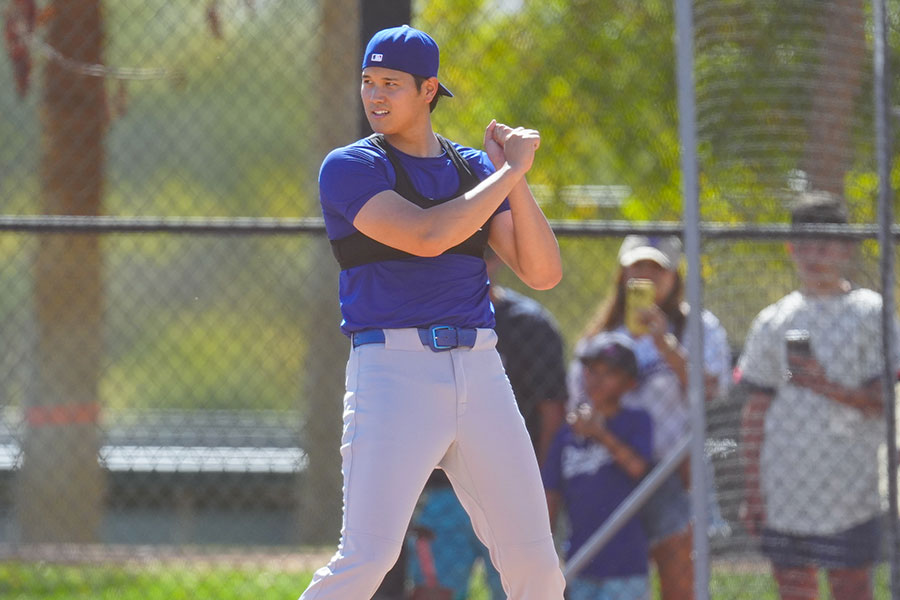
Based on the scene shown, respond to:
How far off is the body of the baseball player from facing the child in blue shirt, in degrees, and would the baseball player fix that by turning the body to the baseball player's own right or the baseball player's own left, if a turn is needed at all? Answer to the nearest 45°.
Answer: approximately 180°

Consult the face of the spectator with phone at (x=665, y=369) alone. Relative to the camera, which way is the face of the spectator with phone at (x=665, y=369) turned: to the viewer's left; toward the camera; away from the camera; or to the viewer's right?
toward the camera

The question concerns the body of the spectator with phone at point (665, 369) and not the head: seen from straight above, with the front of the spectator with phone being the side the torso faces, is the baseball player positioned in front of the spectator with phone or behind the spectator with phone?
in front

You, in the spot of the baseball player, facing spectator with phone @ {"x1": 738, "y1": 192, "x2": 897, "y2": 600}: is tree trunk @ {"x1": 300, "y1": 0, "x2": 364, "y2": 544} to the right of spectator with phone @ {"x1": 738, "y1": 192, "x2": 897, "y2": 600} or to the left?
left

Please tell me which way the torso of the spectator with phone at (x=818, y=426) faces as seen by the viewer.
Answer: toward the camera

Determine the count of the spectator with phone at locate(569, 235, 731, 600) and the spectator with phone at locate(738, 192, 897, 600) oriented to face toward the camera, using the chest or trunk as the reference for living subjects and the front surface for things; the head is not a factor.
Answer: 2

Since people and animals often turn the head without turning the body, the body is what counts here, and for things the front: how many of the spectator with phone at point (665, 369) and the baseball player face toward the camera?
2

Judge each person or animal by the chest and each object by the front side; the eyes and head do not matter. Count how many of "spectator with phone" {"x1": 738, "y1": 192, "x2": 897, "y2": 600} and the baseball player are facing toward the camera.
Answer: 2

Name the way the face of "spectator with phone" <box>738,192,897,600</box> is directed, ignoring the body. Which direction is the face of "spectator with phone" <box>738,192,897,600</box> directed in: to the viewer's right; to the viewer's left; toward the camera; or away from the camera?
toward the camera

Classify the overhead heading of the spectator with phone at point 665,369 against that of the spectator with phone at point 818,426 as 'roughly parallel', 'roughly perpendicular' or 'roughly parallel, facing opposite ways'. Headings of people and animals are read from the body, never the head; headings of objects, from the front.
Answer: roughly parallel

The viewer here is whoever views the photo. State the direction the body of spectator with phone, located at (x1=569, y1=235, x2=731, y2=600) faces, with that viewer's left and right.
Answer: facing the viewer

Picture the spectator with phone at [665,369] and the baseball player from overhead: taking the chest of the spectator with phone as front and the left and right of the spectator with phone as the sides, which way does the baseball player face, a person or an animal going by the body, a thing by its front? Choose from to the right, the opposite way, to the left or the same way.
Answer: the same way

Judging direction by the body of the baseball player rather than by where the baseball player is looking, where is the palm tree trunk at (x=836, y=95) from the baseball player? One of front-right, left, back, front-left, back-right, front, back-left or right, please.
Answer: back-left

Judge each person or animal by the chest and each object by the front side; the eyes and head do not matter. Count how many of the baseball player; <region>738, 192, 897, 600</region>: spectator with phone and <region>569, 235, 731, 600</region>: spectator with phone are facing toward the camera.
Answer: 3

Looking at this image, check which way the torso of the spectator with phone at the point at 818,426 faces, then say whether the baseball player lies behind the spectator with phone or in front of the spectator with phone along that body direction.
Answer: in front
